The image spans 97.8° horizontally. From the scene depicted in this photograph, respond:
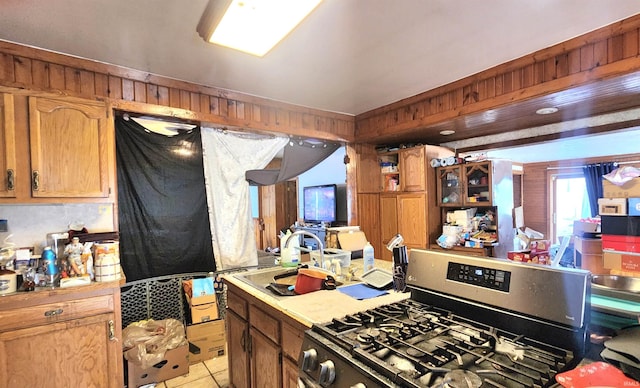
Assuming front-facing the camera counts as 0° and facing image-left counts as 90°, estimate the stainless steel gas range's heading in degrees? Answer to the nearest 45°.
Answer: approximately 45°

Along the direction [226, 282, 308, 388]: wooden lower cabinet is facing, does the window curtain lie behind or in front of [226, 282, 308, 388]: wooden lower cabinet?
behind

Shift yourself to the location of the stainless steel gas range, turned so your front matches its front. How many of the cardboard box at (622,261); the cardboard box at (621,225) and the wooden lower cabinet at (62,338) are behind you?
2

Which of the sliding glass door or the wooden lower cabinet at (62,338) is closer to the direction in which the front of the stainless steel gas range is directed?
the wooden lower cabinet

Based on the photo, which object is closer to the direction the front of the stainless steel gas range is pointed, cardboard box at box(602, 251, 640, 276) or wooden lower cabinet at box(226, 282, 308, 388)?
the wooden lower cabinet

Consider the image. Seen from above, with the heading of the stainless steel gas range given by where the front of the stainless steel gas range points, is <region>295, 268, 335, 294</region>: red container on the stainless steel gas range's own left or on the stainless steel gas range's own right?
on the stainless steel gas range's own right

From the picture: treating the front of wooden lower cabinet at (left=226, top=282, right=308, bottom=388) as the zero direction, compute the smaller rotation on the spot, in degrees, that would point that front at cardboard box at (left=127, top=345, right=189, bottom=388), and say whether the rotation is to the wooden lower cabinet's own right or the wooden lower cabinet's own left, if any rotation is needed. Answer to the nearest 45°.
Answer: approximately 90° to the wooden lower cabinet's own right

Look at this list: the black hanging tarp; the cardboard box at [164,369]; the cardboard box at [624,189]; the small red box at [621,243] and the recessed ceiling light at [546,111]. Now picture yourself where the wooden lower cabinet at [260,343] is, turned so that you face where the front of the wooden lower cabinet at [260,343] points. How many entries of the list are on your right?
2

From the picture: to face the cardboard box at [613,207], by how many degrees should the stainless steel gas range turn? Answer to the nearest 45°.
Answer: approximately 180°

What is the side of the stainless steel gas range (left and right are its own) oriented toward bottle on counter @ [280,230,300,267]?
right

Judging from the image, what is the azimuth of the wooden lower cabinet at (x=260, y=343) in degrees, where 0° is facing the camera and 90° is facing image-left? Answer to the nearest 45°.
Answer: approximately 45°

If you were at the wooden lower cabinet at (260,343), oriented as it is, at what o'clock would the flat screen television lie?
The flat screen television is roughly at 5 o'clock from the wooden lower cabinet.

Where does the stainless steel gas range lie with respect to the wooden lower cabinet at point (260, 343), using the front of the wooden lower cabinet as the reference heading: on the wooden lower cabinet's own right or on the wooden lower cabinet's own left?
on the wooden lower cabinet's own left

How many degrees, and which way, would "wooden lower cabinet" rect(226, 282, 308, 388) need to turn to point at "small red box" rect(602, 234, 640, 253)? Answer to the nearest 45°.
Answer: approximately 135° to its left
